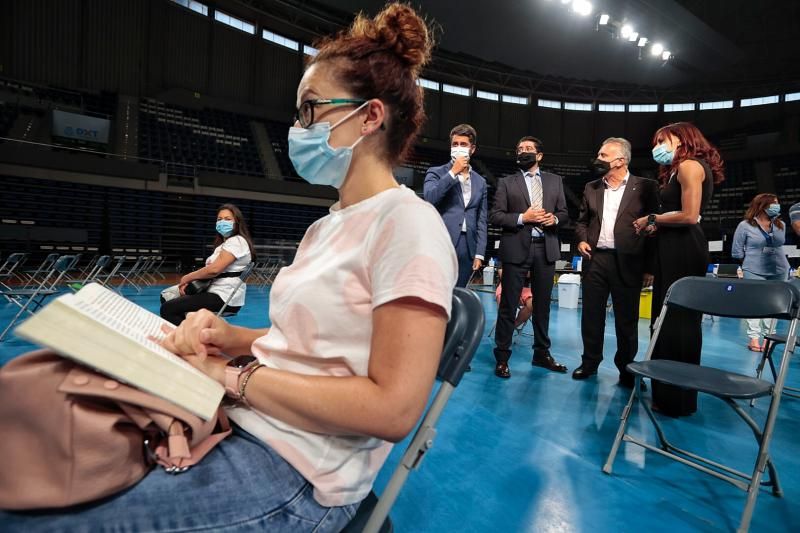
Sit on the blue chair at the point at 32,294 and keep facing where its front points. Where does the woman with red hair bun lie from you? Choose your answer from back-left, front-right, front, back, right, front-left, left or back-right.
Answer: left

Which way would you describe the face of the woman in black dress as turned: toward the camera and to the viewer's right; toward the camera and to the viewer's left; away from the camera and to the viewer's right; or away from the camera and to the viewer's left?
toward the camera and to the viewer's left

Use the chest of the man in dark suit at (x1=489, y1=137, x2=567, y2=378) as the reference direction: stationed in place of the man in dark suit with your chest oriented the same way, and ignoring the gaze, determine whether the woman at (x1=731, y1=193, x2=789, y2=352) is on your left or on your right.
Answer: on your left

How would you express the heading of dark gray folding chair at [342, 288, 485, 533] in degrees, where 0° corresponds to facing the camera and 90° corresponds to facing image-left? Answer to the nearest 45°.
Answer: approximately 90°

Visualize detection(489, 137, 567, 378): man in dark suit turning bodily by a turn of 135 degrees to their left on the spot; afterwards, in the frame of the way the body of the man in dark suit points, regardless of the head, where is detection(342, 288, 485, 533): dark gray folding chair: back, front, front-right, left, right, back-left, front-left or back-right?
back-right

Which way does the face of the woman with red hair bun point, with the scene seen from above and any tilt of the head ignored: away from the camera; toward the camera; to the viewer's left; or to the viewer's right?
to the viewer's left

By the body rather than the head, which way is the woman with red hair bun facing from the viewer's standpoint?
to the viewer's left

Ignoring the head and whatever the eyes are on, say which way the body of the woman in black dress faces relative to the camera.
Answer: to the viewer's left

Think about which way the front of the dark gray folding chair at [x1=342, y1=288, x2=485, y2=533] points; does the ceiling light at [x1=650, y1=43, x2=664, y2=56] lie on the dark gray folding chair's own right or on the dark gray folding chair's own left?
on the dark gray folding chair's own right

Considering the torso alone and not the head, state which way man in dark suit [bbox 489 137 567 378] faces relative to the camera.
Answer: toward the camera
